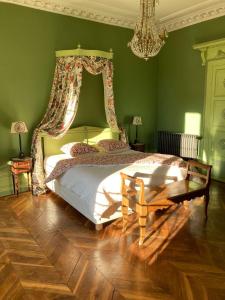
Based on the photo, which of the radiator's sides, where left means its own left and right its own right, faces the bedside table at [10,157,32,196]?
front

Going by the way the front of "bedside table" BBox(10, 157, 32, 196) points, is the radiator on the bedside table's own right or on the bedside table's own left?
on the bedside table's own left

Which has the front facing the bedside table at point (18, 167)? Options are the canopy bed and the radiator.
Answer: the radiator

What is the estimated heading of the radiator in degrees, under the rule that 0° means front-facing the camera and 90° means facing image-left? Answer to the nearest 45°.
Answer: approximately 45°

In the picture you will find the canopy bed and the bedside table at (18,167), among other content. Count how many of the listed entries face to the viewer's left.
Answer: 0

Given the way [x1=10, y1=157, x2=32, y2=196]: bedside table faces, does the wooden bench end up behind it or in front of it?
in front

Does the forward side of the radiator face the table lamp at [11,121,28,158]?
yes

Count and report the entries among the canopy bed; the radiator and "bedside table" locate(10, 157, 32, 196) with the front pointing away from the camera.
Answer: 0

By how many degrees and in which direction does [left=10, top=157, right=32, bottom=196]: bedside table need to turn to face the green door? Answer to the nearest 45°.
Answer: approximately 45° to its left

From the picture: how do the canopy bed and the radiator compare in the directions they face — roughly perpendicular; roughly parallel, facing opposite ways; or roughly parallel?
roughly perpendicular

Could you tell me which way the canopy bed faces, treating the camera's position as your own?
facing the viewer and to the right of the viewer

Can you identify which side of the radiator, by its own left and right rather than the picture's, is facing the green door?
left

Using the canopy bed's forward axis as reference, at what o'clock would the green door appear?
The green door is roughly at 10 o'clock from the canopy bed.
